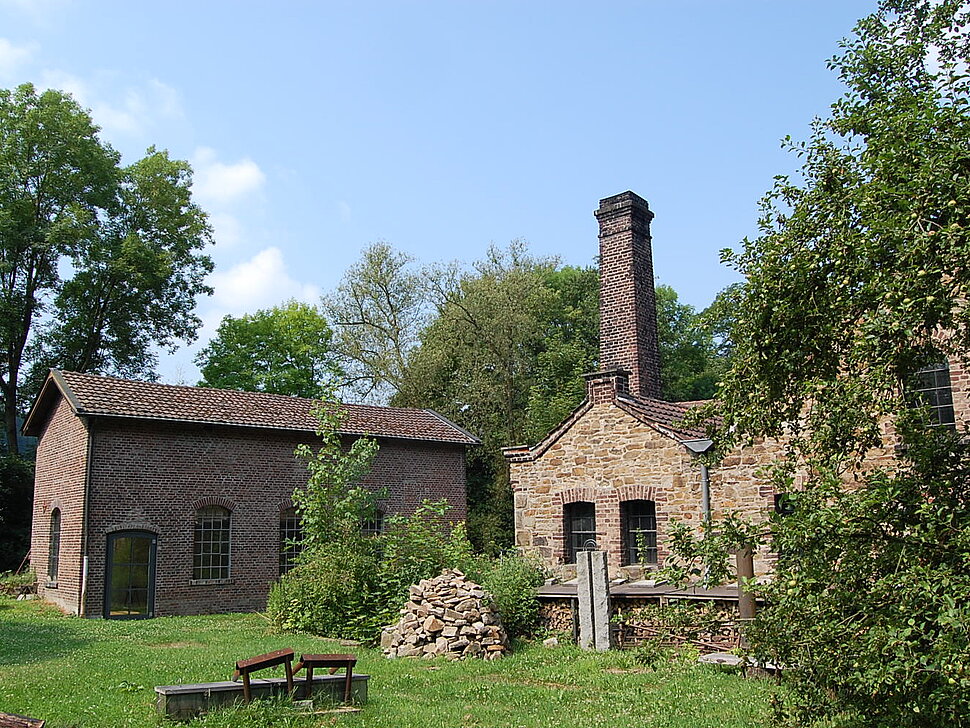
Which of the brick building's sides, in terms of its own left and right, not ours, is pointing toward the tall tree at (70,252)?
back

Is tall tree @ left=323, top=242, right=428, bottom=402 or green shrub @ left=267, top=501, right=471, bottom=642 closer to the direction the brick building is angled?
the green shrub

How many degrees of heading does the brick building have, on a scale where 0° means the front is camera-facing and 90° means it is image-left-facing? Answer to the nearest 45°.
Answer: approximately 0°

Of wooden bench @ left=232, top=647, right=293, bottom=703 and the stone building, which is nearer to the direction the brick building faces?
the wooden bench

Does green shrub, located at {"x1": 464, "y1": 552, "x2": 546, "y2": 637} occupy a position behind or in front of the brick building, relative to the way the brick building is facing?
in front

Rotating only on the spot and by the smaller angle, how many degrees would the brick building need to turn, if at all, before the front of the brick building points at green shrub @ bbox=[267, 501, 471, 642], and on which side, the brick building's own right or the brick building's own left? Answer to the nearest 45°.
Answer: approximately 45° to the brick building's own left

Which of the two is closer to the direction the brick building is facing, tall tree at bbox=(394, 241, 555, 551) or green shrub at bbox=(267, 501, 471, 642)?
the green shrub

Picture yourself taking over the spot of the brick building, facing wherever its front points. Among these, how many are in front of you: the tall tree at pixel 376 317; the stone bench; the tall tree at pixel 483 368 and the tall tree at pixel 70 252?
1

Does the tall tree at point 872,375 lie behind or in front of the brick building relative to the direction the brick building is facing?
in front

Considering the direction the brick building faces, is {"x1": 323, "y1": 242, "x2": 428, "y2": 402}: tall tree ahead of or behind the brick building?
behind

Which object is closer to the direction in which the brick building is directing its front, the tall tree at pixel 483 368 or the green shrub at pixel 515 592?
the green shrub

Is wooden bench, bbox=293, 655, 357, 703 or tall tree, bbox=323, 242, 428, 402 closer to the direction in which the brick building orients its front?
the wooden bench
